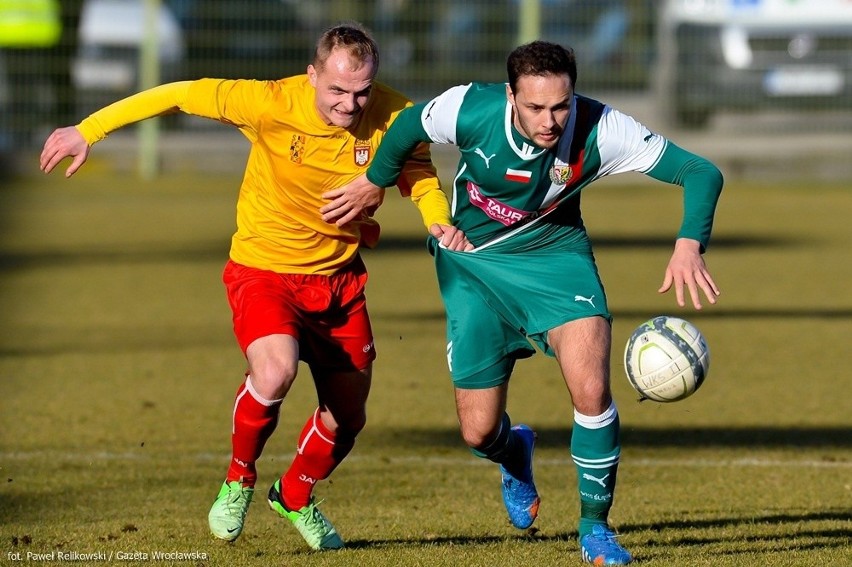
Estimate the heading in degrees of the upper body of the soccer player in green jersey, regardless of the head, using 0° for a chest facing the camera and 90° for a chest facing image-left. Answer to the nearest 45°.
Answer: approximately 0°

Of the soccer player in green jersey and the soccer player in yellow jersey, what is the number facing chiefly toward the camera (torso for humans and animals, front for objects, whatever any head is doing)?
2

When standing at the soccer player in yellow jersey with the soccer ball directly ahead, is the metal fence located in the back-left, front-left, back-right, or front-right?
back-left

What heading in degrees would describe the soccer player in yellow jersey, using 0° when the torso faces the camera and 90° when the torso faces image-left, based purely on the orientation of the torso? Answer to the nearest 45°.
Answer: approximately 0°

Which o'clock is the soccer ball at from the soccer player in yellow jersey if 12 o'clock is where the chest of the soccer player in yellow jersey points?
The soccer ball is roughly at 10 o'clock from the soccer player in yellow jersey.

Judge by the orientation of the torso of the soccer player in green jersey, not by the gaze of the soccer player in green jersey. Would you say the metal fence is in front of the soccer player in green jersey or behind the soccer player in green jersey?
behind

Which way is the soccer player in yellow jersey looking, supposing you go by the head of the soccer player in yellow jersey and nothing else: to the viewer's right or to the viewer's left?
to the viewer's right

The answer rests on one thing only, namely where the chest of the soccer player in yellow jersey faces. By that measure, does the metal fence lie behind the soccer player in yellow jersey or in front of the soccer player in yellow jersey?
behind

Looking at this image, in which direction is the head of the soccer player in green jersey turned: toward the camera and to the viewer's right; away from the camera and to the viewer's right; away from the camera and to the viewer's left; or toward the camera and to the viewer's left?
toward the camera and to the viewer's right
